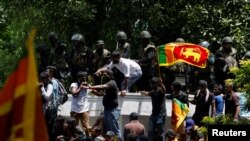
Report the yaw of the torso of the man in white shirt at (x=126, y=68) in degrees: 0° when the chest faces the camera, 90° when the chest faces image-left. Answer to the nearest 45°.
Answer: approximately 45°

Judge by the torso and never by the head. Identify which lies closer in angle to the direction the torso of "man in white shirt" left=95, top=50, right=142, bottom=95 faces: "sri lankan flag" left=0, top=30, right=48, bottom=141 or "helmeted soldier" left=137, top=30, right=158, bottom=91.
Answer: the sri lankan flag

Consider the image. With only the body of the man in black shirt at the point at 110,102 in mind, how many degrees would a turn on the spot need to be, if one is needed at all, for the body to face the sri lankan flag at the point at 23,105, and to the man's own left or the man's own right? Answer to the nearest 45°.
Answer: approximately 90° to the man's own left

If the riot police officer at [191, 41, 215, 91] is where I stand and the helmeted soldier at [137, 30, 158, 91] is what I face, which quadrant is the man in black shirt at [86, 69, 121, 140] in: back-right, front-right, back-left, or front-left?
front-left

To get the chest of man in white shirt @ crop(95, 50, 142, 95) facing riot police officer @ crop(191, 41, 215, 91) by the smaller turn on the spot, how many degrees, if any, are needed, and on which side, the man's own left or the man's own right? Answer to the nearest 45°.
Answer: approximately 135° to the man's own left
